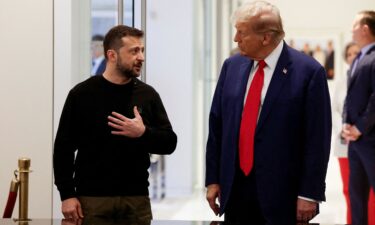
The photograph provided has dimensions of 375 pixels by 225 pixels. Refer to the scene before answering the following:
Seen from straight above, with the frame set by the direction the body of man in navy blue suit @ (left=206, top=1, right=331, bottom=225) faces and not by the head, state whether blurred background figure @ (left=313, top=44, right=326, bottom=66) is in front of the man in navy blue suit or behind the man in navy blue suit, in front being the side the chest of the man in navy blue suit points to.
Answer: behind

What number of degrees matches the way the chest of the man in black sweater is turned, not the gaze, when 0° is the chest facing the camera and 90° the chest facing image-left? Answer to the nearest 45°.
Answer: approximately 315°

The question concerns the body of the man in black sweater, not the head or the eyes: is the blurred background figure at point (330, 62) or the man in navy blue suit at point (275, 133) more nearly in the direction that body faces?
the man in navy blue suit

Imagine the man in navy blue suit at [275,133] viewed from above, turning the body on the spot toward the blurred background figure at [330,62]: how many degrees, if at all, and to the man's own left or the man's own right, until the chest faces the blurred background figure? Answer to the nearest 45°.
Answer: approximately 135° to the man's own right

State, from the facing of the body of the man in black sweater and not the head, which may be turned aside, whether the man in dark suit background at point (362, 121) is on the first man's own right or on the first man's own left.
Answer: on the first man's own left

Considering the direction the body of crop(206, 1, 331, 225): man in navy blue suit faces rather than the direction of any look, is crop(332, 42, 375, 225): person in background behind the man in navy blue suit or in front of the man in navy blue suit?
behind

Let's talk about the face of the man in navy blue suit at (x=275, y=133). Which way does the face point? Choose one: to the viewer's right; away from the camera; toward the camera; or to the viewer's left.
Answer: to the viewer's left

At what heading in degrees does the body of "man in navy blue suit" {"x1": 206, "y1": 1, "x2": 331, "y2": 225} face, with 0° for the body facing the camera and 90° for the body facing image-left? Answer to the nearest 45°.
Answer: approximately 45°

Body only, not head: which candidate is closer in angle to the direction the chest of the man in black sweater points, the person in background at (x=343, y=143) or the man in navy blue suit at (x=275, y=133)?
the man in navy blue suit
